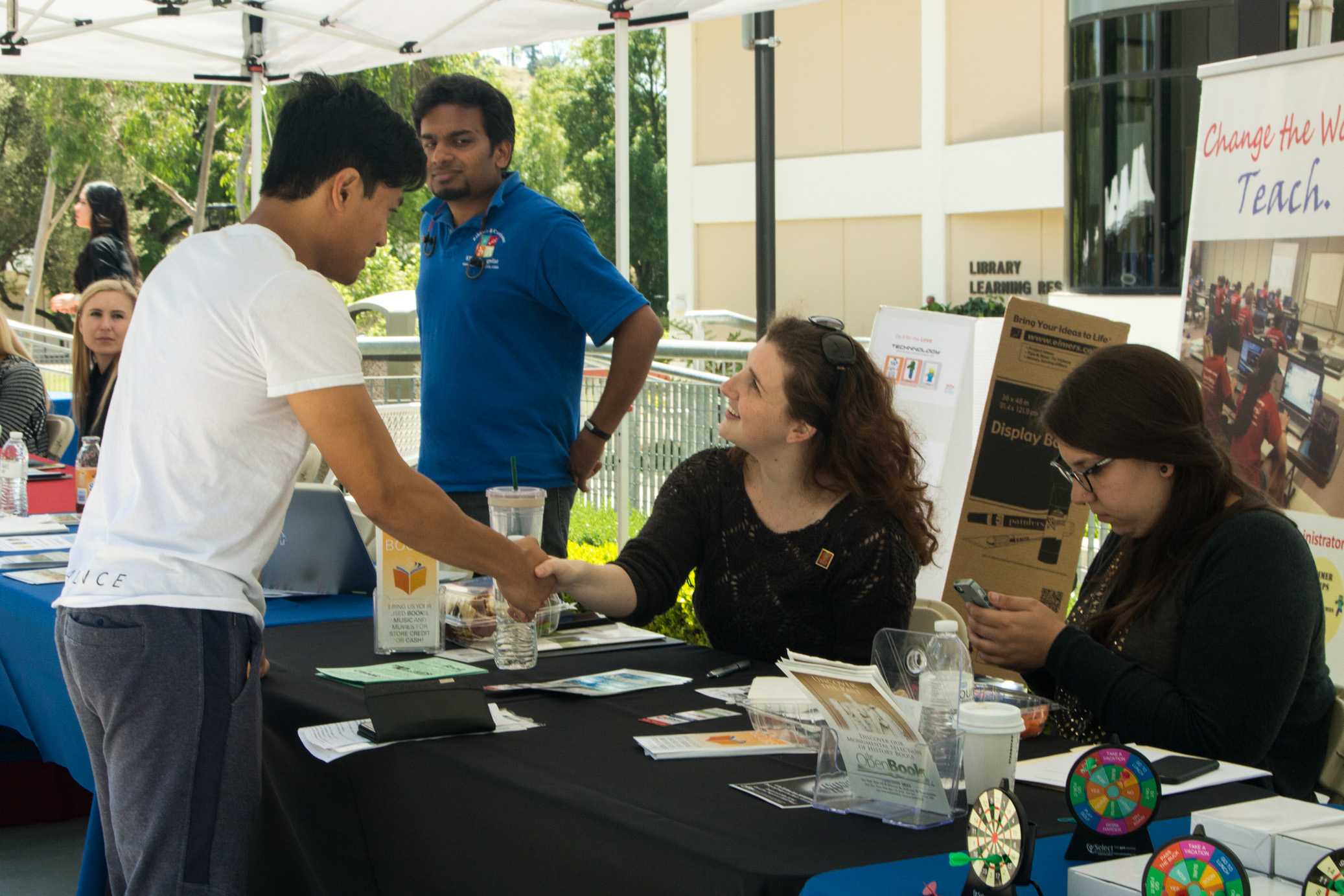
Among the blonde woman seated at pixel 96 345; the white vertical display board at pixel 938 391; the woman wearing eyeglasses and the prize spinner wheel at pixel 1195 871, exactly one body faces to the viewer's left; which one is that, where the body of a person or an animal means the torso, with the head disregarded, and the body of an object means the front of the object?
the woman wearing eyeglasses

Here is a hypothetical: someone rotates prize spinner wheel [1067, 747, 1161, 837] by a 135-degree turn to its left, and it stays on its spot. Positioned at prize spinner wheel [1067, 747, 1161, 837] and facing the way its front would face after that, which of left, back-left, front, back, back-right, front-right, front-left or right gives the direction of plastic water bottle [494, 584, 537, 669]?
left

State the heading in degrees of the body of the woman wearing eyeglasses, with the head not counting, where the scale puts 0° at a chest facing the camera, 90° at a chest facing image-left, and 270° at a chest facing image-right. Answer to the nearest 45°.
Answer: approximately 90°

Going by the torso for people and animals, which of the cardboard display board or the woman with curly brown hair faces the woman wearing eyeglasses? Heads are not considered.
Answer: the cardboard display board

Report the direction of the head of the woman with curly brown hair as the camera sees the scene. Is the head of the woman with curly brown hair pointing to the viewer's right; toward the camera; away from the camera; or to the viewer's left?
to the viewer's left

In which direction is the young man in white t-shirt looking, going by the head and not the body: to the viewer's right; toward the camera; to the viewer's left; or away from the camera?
to the viewer's right

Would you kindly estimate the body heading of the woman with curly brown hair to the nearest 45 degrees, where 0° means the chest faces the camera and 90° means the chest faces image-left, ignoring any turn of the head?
approximately 45°

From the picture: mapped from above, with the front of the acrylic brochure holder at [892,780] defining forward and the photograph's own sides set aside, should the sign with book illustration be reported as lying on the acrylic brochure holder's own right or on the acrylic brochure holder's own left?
on the acrylic brochure holder's own right

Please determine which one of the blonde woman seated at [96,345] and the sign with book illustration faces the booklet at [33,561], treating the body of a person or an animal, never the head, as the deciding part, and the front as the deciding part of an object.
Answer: the blonde woman seated

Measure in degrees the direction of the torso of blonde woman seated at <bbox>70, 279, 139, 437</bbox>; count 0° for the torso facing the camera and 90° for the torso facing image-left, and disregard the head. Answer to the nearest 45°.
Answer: approximately 0°

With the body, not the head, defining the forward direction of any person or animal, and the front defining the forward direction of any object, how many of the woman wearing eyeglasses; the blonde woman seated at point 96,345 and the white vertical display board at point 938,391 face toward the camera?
2

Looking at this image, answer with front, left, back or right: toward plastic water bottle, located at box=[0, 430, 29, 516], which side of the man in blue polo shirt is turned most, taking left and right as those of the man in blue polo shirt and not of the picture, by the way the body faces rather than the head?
right
